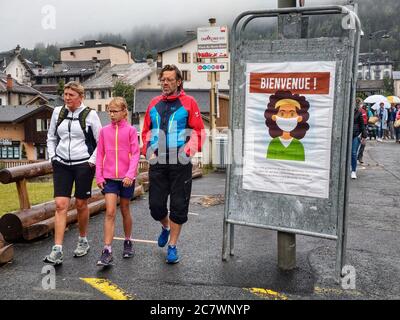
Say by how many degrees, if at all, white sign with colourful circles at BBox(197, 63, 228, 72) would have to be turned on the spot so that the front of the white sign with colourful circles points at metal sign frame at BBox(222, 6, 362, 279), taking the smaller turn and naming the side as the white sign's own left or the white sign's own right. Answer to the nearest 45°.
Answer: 0° — it already faces it

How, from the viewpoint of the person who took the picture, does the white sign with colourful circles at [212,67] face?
facing the viewer

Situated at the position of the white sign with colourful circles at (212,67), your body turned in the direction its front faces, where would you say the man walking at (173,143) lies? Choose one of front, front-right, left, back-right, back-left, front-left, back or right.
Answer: front

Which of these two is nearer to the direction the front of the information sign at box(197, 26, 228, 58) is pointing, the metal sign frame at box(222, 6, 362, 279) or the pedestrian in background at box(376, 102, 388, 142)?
the metal sign frame

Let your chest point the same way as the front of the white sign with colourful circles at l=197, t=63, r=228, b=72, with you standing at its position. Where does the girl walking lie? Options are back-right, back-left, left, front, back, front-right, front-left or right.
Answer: front

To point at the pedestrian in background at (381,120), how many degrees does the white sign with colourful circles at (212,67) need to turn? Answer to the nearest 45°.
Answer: approximately 135° to its left

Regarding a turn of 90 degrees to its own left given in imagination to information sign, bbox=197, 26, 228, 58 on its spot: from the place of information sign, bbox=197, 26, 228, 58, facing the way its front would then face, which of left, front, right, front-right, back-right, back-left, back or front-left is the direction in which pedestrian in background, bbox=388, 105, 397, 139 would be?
front-left

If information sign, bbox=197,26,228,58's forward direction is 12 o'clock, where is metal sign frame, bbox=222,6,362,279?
The metal sign frame is roughly at 12 o'clock from the information sign.

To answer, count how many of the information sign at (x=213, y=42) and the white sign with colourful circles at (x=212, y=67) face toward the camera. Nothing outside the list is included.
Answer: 2

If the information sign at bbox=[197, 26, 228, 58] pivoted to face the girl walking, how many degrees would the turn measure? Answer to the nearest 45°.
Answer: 0° — it already faces them

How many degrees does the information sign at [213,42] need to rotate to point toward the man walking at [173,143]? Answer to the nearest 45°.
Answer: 0° — it already faces them

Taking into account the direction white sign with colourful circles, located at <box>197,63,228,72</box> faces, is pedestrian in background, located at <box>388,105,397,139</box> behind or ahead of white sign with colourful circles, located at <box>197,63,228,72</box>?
behind

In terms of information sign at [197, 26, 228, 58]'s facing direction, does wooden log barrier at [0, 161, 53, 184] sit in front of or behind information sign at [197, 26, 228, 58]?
in front
